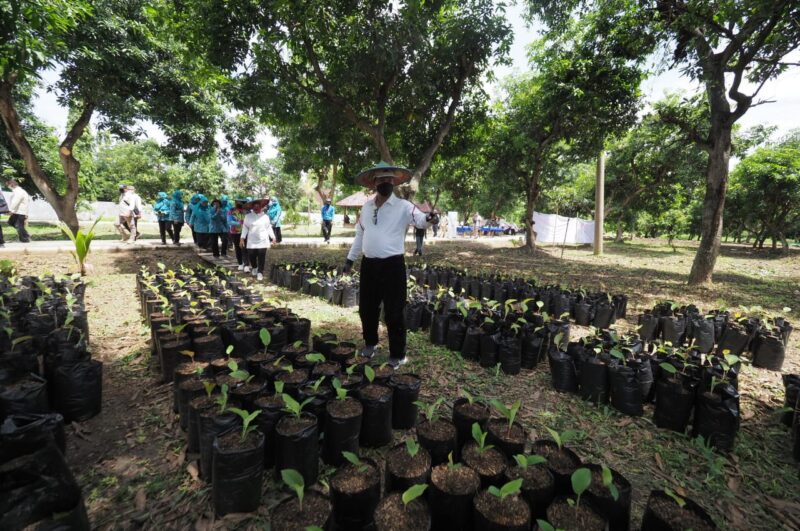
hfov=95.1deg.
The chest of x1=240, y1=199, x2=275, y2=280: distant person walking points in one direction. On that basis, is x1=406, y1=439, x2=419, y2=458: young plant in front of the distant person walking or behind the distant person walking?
in front

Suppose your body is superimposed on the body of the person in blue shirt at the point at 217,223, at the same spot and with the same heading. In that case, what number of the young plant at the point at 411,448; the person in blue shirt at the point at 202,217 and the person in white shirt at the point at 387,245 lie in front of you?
2

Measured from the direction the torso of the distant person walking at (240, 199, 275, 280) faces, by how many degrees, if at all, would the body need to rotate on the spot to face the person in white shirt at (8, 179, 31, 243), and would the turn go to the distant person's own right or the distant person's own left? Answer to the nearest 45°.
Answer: approximately 135° to the distant person's own right

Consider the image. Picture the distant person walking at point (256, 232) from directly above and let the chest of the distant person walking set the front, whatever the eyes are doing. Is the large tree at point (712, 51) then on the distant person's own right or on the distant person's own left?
on the distant person's own left

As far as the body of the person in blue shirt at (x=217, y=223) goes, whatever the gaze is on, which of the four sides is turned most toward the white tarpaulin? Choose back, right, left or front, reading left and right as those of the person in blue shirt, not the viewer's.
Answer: left

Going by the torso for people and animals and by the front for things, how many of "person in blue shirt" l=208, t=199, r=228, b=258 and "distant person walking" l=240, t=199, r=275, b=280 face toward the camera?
2

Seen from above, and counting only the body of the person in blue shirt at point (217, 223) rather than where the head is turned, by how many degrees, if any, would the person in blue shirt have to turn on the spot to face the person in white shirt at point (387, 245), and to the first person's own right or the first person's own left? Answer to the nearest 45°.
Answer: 0° — they already face them

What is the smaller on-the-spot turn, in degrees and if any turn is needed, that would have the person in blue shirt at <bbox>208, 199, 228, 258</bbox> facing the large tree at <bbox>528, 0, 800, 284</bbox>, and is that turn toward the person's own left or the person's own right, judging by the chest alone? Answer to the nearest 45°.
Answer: approximately 45° to the person's own left

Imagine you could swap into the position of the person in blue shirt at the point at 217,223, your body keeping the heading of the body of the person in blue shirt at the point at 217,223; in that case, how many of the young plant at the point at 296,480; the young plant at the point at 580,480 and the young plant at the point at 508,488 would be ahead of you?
3

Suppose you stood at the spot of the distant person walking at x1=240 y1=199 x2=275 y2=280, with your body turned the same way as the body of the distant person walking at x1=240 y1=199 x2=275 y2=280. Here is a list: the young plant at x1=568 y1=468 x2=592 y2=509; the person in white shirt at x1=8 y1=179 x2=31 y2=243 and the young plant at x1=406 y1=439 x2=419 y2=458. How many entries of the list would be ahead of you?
2

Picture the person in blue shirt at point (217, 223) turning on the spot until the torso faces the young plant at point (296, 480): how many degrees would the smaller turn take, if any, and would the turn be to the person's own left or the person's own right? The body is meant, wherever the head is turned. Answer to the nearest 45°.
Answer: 0° — they already face it

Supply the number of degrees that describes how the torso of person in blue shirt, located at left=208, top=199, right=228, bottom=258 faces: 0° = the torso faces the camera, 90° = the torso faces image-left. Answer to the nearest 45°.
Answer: approximately 0°

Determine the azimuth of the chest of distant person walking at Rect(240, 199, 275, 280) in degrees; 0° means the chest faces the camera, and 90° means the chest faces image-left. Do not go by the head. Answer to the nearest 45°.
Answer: approximately 0°
